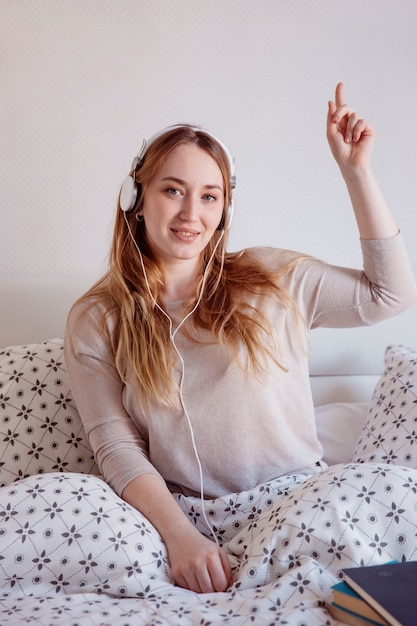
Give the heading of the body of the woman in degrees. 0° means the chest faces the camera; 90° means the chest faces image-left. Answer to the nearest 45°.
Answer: approximately 0°

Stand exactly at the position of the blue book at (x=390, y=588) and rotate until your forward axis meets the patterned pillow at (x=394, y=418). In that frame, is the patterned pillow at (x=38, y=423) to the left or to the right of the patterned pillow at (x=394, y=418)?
left

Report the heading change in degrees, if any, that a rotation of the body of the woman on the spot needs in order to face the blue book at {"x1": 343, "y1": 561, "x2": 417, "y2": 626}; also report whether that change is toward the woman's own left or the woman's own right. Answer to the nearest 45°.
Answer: approximately 45° to the woman's own left
